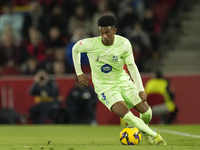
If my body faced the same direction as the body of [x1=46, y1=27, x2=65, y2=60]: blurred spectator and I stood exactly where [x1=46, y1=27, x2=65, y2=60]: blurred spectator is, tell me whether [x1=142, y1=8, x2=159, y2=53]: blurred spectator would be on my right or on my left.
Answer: on my left

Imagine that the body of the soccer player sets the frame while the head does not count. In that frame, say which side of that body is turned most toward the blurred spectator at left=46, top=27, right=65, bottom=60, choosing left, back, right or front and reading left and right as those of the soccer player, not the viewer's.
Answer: back

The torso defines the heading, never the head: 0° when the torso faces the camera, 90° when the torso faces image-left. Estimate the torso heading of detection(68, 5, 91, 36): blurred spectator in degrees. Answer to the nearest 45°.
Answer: approximately 0°
